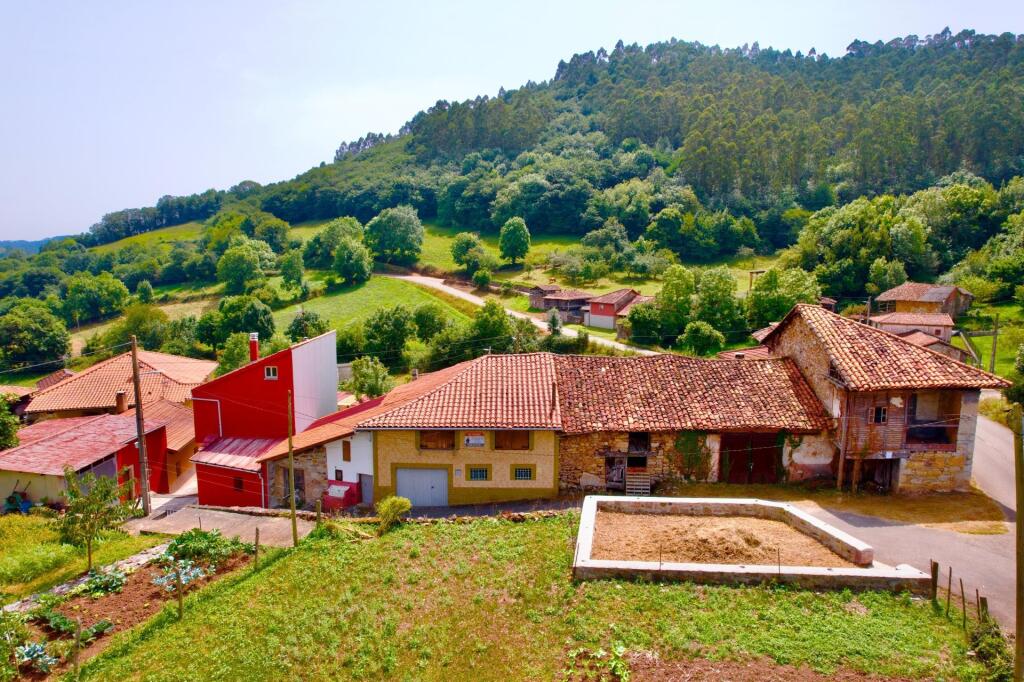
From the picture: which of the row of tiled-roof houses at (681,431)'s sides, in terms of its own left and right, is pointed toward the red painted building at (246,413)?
right

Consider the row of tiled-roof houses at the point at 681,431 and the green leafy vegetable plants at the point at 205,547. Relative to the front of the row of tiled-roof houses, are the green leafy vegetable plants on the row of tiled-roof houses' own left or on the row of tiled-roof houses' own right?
on the row of tiled-roof houses' own right

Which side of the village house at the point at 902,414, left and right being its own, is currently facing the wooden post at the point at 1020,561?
front

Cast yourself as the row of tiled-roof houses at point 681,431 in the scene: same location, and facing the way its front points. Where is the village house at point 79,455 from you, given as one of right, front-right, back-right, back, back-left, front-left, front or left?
right

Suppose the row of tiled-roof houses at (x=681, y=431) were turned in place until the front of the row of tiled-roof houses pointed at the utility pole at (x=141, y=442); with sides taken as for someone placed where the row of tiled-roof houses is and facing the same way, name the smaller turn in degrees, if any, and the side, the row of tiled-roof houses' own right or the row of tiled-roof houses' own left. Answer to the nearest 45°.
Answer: approximately 90° to the row of tiled-roof houses' own right

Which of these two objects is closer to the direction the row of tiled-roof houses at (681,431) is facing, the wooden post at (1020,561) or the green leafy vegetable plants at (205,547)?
the wooden post

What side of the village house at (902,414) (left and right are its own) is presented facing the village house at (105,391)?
right

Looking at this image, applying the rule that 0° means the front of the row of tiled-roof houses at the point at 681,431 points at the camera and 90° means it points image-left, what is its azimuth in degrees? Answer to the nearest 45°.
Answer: approximately 0°

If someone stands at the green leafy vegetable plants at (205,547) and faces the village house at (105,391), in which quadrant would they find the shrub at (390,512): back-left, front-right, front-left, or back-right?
back-right

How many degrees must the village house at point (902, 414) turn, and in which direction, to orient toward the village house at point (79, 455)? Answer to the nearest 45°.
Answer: approximately 90° to its right

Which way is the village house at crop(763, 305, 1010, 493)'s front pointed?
toward the camera
